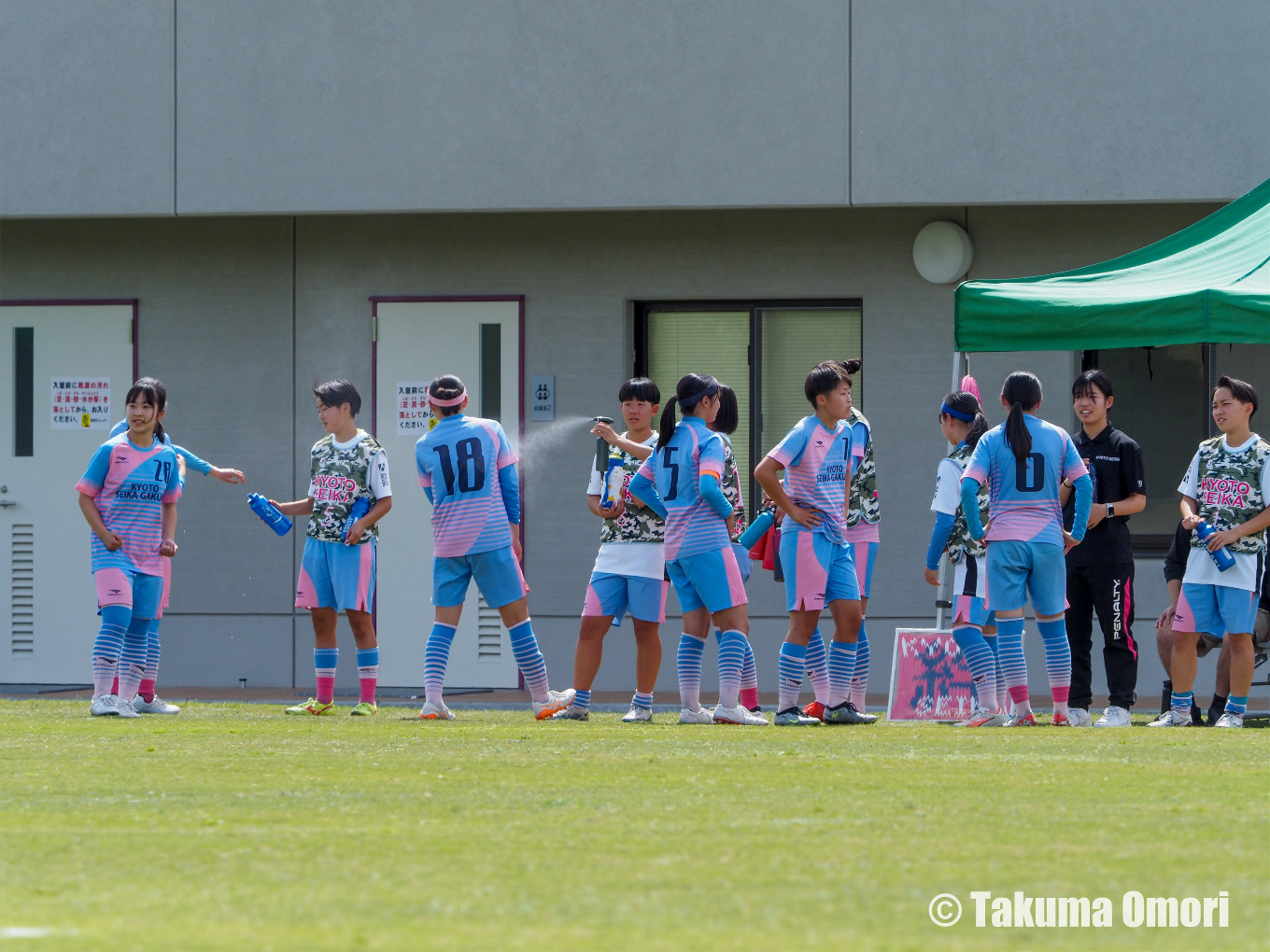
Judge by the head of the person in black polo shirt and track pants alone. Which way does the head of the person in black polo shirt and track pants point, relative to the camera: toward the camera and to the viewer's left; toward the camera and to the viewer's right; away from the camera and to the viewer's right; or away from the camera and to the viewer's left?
toward the camera and to the viewer's left

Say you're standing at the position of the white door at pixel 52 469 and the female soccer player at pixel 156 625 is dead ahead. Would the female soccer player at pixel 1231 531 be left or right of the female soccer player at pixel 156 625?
left

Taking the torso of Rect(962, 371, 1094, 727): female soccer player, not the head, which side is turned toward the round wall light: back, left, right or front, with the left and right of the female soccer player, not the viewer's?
front

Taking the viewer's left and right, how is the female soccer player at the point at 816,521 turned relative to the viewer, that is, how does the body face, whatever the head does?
facing the viewer and to the right of the viewer

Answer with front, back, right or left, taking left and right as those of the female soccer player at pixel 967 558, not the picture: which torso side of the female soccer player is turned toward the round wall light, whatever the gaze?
right

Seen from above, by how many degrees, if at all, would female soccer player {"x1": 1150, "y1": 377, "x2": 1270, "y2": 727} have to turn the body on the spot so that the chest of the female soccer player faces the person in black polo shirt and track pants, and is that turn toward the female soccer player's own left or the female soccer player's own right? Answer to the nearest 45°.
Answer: approximately 90° to the female soccer player's own right

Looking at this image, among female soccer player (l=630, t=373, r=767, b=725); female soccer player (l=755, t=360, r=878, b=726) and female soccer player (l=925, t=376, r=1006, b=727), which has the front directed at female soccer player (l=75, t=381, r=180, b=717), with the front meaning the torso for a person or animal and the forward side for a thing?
female soccer player (l=925, t=376, r=1006, b=727)

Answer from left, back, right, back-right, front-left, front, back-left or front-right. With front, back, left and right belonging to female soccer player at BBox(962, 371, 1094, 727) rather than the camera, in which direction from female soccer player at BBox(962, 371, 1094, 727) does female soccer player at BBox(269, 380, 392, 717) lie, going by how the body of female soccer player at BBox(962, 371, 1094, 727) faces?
left

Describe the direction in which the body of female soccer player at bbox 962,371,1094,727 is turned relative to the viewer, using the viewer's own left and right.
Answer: facing away from the viewer

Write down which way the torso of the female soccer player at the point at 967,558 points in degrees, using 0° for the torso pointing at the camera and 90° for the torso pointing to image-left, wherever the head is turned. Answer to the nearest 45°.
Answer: approximately 90°

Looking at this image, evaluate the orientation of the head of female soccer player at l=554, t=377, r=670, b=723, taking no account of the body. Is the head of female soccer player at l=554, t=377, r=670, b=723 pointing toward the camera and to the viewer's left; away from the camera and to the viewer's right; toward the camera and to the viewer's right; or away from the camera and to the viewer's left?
toward the camera and to the viewer's left

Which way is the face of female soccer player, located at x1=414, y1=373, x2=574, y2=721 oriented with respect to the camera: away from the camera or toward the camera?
away from the camera

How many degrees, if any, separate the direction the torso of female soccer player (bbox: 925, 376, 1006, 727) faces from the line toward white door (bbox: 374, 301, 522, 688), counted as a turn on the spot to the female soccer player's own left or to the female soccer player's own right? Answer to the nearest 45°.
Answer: approximately 45° to the female soccer player's own right
